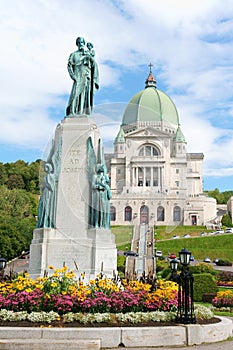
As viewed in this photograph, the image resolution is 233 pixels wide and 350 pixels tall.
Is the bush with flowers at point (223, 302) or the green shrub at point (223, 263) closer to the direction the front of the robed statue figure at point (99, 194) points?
the bush with flowers

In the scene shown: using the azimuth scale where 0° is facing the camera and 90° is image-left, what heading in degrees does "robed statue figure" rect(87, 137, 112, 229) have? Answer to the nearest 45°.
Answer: approximately 315°

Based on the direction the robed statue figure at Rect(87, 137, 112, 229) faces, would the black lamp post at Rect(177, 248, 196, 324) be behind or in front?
in front

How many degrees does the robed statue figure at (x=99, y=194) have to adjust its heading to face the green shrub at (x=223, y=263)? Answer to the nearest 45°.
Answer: approximately 90° to its left

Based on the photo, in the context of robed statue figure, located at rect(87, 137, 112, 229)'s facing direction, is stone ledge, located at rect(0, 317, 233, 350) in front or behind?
in front
